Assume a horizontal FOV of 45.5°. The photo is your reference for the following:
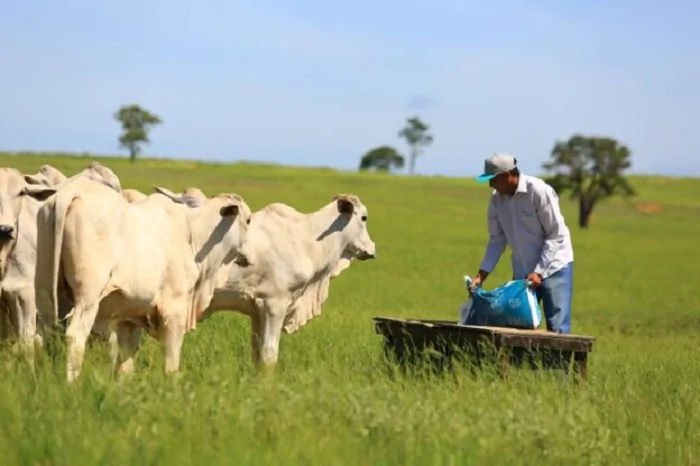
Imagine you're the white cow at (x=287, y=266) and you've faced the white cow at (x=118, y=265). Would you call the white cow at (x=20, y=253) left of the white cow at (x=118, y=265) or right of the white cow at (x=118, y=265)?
right

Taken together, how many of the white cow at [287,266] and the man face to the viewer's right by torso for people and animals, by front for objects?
1

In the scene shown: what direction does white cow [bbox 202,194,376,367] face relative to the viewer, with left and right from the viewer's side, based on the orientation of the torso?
facing to the right of the viewer

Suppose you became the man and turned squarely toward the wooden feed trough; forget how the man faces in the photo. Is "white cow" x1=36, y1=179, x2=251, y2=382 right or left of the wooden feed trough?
right

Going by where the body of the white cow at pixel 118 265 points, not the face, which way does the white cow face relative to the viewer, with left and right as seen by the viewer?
facing away from the viewer and to the right of the viewer

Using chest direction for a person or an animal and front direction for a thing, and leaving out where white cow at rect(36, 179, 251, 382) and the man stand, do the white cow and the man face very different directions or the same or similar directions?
very different directions

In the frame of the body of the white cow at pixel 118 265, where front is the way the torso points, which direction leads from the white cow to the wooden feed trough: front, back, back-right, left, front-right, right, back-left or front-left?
front-right

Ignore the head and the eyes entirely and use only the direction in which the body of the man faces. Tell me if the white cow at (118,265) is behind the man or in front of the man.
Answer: in front

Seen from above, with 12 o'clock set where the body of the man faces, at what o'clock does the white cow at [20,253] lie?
The white cow is roughly at 1 o'clock from the man.
